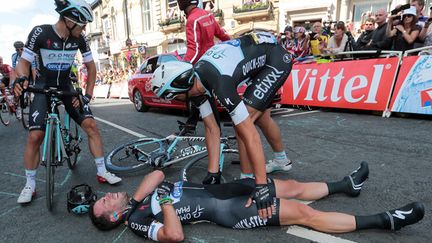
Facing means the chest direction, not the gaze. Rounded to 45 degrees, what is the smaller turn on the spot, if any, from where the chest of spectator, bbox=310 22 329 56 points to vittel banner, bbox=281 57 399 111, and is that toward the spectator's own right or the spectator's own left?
0° — they already face it

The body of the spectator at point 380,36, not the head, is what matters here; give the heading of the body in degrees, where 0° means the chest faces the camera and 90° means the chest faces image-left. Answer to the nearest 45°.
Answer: approximately 45°

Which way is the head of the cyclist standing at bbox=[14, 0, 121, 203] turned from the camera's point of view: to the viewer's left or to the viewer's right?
to the viewer's right

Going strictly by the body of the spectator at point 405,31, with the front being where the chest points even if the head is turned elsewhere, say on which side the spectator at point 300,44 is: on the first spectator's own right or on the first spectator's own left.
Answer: on the first spectator's own right

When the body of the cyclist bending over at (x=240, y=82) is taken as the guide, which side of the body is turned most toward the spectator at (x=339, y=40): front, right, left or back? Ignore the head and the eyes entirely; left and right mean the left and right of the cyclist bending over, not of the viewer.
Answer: back

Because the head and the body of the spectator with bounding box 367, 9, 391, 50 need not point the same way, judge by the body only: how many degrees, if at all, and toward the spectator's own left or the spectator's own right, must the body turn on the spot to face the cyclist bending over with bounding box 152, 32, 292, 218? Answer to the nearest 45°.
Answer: approximately 45° to the spectator's own left

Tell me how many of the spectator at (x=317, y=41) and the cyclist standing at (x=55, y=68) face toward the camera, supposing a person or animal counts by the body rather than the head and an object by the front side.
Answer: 2

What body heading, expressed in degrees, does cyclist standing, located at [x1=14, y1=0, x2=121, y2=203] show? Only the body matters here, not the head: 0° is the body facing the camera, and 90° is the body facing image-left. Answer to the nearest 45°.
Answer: approximately 0°
